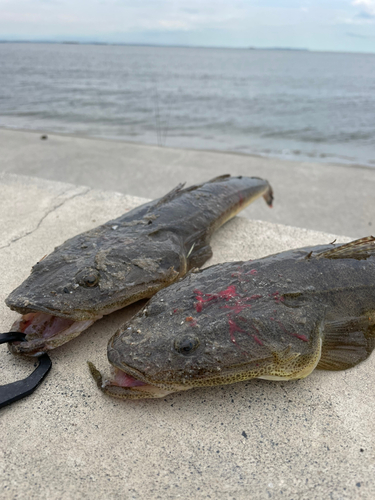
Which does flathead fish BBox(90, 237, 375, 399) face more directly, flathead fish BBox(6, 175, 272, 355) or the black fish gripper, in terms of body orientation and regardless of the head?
the black fish gripper

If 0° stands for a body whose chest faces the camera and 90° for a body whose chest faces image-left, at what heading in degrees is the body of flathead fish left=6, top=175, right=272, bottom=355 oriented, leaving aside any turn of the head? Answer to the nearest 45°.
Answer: approximately 45°

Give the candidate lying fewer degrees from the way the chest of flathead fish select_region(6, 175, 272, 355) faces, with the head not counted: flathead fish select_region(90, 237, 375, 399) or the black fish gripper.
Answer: the black fish gripper

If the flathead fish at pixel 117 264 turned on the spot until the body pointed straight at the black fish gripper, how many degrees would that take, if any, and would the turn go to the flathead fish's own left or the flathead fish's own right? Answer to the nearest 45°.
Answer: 0° — it already faces it

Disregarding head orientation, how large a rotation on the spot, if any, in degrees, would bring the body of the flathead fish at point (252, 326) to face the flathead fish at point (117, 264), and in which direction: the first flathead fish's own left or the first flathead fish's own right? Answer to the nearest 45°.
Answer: approximately 90° to the first flathead fish's own right

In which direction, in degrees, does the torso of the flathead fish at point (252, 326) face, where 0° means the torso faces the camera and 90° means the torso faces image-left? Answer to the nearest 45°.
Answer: approximately 45°

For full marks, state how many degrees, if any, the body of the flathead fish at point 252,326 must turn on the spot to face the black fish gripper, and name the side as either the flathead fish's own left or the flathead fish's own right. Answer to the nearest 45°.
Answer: approximately 45° to the flathead fish's own right

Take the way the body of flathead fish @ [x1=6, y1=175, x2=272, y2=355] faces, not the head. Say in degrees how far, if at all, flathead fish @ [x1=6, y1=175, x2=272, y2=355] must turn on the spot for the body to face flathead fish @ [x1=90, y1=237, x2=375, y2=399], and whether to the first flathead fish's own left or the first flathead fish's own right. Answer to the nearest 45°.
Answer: approximately 90° to the first flathead fish's own left
